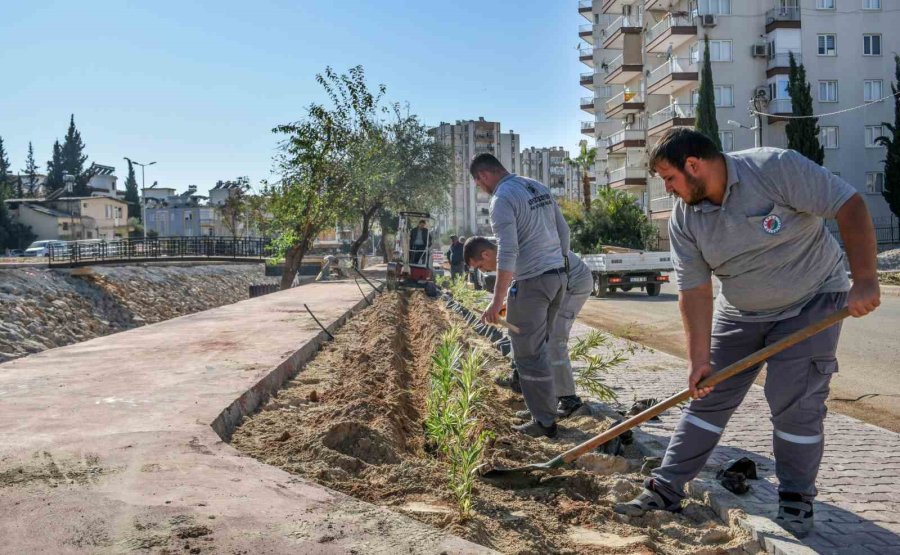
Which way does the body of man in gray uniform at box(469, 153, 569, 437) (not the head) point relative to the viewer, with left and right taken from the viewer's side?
facing away from the viewer and to the left of the viewer

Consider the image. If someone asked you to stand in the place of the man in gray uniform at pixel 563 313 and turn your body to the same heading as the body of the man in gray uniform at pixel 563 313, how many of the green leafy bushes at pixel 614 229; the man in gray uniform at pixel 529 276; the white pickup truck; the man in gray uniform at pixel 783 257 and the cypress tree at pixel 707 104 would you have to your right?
3

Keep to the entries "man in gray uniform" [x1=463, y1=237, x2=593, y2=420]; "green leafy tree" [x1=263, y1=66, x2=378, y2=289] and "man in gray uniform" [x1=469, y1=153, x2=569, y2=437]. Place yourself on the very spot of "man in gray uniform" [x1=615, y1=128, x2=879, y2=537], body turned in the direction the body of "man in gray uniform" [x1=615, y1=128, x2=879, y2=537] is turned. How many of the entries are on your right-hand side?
3

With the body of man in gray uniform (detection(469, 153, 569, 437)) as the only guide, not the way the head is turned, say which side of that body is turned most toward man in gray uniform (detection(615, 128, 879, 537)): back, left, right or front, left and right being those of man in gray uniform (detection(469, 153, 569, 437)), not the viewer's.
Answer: back

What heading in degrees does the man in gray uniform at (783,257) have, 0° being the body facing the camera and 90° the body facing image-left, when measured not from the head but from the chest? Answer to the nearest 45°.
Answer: approximately 45°

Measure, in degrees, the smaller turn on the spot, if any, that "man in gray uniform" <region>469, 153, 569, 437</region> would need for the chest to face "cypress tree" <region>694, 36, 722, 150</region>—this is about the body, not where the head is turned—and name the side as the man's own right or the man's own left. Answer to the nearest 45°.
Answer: approximately 45° to the man's own right

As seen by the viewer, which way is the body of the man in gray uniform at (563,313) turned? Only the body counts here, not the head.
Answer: to the viewer's left

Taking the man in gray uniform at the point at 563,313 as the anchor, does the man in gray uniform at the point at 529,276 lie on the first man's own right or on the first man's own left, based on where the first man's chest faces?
on the first man's own left

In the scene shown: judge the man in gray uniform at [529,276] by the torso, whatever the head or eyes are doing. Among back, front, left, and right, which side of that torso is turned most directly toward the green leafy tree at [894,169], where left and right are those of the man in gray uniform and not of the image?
right

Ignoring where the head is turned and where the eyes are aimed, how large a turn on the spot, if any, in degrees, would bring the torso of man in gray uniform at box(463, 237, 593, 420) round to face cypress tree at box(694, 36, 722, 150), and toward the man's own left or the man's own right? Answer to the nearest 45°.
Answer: approximately 90° to the man's own right

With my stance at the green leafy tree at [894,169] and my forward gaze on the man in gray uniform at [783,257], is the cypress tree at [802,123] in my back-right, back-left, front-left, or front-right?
back-right
